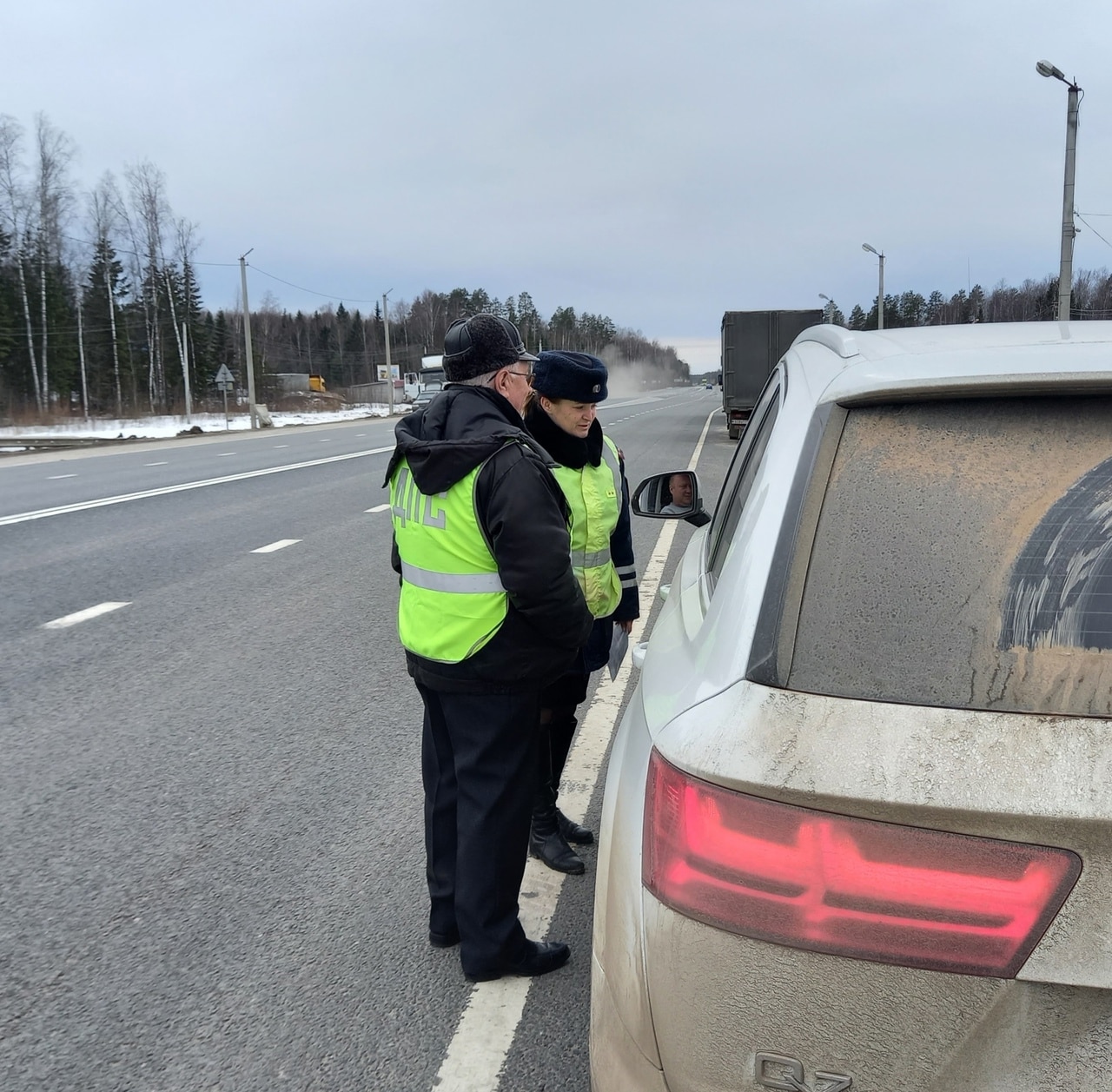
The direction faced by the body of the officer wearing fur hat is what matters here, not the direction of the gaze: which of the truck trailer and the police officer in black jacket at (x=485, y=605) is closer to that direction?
the police officer in black jacket

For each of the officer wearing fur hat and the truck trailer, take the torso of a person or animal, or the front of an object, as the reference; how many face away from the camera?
1

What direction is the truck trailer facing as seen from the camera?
away from the camera

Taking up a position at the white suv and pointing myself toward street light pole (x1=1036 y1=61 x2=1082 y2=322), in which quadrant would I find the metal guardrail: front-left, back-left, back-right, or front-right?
front-left

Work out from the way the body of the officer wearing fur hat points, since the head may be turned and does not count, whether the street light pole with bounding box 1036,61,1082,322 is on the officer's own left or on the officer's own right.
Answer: on the officer's own left

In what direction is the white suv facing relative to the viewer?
away from the camera

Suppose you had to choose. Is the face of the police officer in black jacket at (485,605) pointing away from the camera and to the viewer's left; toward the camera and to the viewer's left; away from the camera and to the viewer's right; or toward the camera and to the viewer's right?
away from the camera and to the viewer's right

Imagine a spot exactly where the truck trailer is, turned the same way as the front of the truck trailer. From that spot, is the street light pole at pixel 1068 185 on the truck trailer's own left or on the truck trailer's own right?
on the truck trailer's own right

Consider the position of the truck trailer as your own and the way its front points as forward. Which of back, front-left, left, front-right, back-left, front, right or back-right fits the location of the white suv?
back

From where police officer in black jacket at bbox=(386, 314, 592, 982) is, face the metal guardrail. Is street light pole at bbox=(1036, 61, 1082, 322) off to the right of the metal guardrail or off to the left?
right

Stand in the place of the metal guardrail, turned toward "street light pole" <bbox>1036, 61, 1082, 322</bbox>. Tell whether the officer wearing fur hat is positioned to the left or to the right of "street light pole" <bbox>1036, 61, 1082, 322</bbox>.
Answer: right

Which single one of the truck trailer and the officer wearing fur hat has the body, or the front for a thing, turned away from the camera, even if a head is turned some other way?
the truck trailer

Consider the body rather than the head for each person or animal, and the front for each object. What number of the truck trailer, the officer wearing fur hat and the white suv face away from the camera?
2

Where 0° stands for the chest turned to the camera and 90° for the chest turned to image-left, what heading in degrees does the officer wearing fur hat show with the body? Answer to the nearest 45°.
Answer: approximately 315°

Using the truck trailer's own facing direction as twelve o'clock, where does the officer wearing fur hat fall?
The officer wearing fur hat is roughly at 6 o'clock from the truck trailer.

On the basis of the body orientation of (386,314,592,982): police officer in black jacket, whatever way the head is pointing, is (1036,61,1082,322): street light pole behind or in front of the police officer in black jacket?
in front

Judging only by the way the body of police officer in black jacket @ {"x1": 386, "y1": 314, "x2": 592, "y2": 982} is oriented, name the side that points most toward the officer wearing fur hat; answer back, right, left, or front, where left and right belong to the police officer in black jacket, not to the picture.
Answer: front

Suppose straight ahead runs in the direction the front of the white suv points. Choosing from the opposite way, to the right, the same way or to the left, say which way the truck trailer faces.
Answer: the same way

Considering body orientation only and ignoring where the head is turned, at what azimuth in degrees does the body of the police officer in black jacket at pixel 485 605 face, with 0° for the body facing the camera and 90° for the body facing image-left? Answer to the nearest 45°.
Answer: approximately 225°

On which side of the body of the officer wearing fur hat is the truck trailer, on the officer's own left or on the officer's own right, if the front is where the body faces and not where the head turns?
on the officer's own left

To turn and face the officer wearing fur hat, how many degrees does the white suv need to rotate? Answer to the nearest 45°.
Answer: approximately 45° to its left
